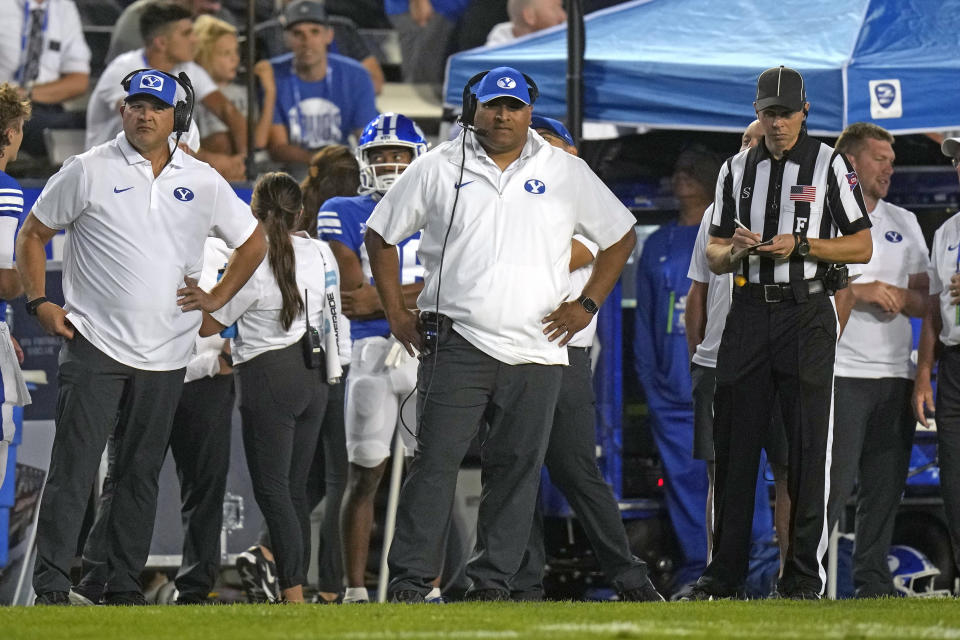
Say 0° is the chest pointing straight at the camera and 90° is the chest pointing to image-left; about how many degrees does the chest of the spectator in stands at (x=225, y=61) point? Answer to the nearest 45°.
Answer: approximately 315°

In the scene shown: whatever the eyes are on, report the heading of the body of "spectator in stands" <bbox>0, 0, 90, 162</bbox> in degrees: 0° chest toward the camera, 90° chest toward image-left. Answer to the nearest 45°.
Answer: approximately 0°

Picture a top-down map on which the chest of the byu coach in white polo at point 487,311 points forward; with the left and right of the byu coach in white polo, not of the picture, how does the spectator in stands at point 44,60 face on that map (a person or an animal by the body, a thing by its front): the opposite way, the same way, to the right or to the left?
the same way

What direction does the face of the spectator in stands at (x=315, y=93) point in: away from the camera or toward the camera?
toward the camera

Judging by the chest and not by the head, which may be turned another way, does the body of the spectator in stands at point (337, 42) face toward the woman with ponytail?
yes

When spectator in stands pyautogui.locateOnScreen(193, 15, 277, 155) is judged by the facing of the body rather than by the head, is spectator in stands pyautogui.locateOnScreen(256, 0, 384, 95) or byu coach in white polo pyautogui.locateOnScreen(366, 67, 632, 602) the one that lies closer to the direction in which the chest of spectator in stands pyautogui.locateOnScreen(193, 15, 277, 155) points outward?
the byu coach in white polo

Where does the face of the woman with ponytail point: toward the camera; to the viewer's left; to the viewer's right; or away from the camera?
away from the camera

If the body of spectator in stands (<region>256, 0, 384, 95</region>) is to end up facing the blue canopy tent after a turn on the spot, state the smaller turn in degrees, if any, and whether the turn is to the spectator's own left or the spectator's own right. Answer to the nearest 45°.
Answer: approximately 45° to the spectator's own left

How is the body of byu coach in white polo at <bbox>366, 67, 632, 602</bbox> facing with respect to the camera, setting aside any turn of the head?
toward the camera

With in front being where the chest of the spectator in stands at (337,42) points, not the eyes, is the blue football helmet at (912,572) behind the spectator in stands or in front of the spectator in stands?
in front

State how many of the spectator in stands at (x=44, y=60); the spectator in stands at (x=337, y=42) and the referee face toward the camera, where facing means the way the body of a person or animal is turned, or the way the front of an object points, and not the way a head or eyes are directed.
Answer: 3

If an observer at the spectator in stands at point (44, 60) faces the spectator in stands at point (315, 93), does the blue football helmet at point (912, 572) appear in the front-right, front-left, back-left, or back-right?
front-right

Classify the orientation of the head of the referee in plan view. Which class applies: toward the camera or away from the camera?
toward the camera
